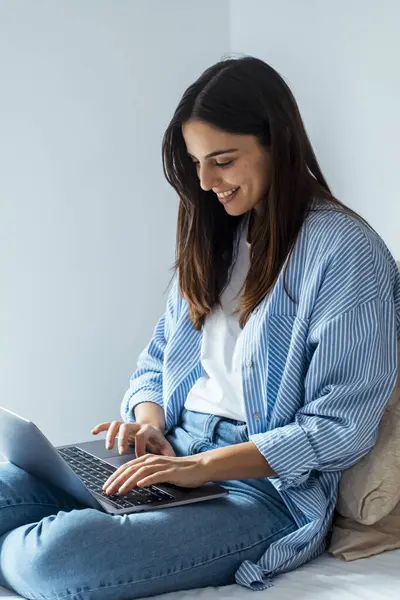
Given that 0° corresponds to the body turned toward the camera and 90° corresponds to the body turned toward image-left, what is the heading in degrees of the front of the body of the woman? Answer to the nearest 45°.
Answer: approximately 45°

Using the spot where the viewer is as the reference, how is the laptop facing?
facing away from the viewer and to the right of the viewer
